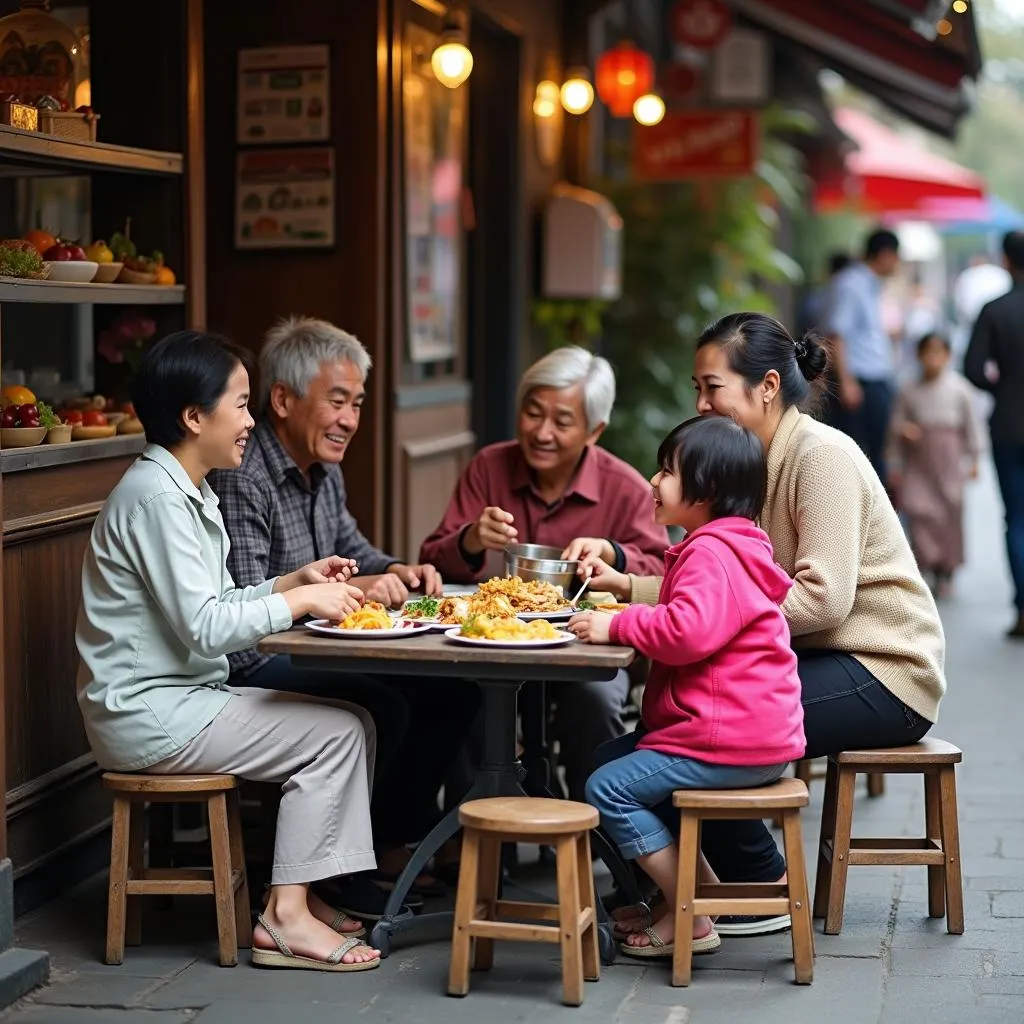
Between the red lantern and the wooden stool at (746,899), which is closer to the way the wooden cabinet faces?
the wooden stool

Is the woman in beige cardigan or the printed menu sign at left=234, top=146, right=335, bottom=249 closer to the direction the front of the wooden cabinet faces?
the woman in beige cardigan

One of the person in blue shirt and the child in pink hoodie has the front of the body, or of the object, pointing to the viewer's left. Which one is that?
the child in pink hoodie

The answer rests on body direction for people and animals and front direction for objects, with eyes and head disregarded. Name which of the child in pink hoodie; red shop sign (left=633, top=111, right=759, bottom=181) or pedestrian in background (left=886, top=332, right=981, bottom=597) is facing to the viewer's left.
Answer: the child in pink hoodie

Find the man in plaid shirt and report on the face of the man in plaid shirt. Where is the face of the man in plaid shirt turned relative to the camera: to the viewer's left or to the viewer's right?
to the viewer's right

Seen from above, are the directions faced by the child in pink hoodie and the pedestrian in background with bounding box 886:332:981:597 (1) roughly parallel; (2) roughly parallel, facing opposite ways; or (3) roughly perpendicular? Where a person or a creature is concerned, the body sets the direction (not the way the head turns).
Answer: roughly perpendicular

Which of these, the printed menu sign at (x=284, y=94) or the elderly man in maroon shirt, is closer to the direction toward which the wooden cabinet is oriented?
the elderly man in maroon shirt

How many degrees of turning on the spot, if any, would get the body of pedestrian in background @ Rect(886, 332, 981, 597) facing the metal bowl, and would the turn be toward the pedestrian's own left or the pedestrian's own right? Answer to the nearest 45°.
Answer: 0° — they already face it

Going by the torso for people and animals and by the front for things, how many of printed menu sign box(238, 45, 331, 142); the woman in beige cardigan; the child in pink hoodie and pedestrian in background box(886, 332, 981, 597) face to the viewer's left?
2

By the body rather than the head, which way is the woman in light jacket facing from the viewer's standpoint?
to the viewer's right

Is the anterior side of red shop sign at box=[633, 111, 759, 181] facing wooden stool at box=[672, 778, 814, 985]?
yes
